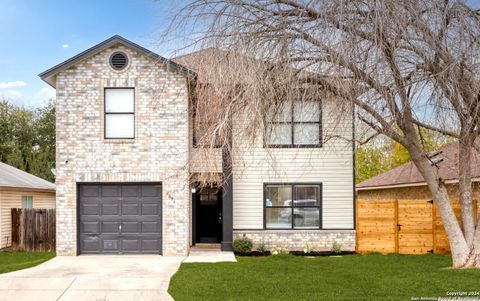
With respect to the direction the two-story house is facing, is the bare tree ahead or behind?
ahead

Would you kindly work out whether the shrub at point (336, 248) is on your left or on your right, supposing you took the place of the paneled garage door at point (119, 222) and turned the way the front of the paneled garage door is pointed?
on your left

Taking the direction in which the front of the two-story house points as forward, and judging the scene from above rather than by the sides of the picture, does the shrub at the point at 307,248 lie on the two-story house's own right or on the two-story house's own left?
on the two-story house's own left

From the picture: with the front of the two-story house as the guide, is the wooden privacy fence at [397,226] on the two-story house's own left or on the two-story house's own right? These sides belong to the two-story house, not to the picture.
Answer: on the two-story house's own left

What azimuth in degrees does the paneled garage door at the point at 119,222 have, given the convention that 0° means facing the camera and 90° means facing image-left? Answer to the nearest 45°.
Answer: approximately 0°

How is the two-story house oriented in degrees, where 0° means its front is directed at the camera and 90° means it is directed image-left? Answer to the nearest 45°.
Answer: approximately 0°

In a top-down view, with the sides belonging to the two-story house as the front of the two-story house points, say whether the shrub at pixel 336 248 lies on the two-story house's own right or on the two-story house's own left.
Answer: on the two-story house's own left

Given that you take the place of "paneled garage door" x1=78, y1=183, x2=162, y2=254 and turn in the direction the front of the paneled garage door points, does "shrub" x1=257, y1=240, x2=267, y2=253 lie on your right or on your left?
on your left
